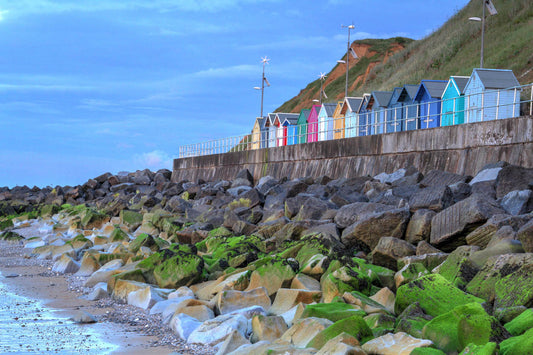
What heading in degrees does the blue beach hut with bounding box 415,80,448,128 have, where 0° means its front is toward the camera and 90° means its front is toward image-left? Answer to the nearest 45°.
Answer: approximately 45°

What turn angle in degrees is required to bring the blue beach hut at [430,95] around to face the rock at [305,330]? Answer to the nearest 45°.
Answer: approximately 45° to its left

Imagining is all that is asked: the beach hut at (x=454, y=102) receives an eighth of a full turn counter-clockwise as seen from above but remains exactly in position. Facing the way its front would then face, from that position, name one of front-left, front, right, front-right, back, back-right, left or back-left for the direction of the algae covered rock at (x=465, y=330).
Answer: front

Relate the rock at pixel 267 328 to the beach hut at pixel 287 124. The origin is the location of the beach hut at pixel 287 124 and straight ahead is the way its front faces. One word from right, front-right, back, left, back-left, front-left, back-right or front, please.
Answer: front-left

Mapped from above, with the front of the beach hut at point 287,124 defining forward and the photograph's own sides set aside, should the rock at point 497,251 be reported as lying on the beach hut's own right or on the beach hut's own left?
on the beach hut's own left

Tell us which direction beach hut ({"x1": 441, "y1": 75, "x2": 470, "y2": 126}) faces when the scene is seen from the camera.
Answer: facing the viewer and to the left of the viewer

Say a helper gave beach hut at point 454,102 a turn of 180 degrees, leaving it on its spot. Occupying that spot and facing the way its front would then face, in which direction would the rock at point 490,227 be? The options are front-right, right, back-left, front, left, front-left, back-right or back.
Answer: back-right

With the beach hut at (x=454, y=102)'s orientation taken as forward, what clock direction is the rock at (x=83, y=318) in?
The rock is roughly at 11 o'clock from the beach hut.

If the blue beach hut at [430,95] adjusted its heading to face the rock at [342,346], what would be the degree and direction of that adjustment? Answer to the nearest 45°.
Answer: approximately 45° to its left

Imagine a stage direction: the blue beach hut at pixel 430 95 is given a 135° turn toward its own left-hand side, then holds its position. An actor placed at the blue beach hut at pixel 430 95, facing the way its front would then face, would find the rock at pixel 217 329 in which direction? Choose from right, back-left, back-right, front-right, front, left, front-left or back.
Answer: right

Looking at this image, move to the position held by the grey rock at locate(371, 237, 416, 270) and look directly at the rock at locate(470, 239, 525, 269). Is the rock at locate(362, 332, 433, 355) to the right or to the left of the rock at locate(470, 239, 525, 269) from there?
right

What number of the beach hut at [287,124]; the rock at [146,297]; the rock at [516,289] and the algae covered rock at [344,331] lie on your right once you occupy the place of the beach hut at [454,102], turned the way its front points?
1

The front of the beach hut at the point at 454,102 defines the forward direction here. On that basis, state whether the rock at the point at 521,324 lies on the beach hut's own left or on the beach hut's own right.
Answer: on the beach hut's own left

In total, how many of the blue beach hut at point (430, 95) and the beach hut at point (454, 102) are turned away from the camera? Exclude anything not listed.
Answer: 0
